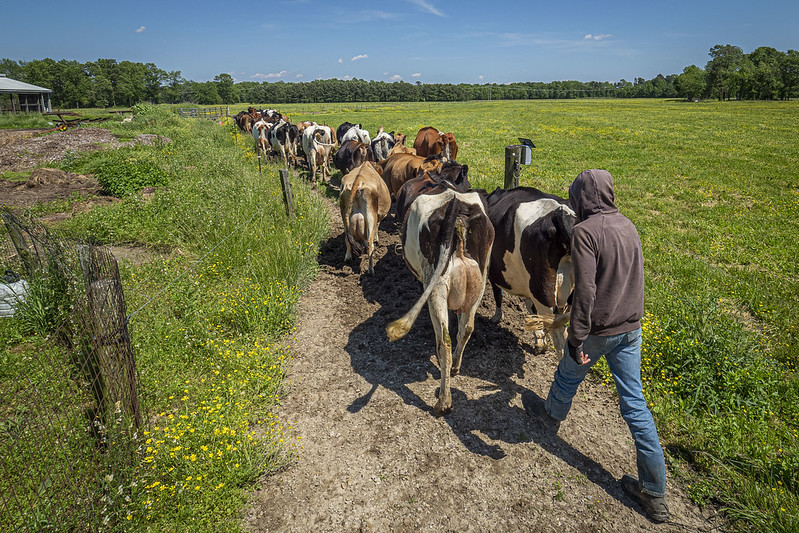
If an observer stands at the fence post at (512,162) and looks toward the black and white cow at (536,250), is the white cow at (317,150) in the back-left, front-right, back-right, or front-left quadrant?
back-right

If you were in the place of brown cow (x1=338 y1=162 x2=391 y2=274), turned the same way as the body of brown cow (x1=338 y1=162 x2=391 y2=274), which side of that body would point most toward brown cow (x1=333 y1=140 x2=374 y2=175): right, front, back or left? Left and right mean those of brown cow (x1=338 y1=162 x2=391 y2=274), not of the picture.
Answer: front

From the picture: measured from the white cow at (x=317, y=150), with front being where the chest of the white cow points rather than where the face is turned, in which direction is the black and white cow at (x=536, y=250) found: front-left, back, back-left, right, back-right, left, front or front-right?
back

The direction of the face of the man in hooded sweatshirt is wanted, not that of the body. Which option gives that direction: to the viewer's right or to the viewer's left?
to the viewer's left

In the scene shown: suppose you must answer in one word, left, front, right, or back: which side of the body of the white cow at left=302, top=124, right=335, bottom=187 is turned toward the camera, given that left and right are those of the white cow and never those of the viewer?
back

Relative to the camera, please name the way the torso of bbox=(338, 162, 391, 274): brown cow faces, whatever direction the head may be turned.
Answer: away from the camera

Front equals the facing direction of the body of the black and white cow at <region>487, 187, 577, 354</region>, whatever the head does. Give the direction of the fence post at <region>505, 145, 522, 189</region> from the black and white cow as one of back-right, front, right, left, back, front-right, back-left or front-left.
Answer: front-right

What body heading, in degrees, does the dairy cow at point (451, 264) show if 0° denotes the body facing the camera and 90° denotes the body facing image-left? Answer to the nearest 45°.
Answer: approximately 180°

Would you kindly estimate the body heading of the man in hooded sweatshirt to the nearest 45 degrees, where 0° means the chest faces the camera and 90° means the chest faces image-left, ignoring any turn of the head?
approximately 135°

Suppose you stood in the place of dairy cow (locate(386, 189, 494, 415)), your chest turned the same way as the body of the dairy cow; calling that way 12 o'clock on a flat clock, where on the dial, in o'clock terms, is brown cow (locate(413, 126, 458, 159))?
The brown cow is roughly at 12 o'clock from the dairy cow.

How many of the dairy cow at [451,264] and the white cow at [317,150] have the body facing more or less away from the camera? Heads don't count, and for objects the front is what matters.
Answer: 2

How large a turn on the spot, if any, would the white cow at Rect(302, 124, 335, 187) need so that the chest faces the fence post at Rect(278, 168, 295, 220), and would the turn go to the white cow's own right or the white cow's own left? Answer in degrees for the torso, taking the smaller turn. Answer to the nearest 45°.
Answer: approximately 180°
